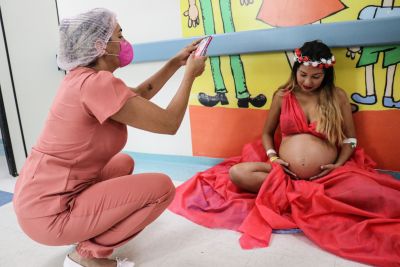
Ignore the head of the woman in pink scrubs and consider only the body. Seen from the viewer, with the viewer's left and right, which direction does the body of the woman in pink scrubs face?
facing to the right of the viewer

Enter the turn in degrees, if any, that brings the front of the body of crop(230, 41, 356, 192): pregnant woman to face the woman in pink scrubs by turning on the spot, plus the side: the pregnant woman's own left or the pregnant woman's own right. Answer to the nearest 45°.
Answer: approximately 45° to the pregnant woman's own right

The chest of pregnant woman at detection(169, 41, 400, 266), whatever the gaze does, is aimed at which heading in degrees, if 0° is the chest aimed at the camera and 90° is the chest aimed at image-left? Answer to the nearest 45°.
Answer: approximately 0°

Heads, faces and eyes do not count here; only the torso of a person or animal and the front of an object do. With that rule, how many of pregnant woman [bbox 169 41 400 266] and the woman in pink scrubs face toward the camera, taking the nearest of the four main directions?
1
